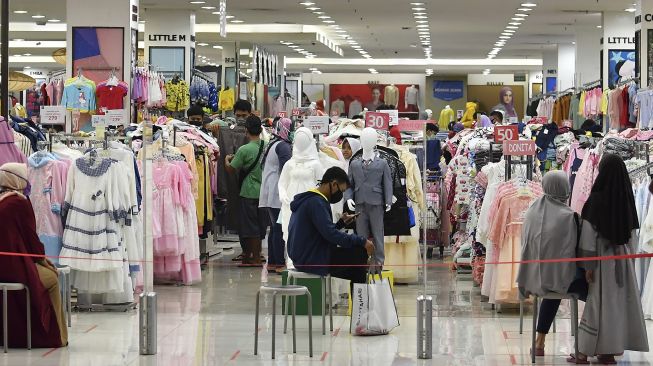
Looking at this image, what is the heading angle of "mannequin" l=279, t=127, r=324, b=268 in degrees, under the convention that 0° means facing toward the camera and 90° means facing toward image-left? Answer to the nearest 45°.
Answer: approximately 0°

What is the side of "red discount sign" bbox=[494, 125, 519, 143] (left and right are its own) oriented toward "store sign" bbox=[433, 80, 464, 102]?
back

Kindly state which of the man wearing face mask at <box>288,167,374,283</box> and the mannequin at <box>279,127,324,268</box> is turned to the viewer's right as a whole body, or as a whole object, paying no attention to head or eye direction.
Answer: the man wearing face mask

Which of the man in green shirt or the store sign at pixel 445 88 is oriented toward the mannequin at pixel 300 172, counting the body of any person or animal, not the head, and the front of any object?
the store sign

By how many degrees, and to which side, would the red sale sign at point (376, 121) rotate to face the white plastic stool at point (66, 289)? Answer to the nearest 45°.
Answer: approximately 45° to its right

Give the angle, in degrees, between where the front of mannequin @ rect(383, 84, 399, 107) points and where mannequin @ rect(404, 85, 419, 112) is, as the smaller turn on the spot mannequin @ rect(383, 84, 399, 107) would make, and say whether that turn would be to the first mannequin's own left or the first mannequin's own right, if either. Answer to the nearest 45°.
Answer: approximately 135° to the first mannequin's own left

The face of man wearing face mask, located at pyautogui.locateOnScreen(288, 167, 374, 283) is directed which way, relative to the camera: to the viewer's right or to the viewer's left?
to the viewer's right

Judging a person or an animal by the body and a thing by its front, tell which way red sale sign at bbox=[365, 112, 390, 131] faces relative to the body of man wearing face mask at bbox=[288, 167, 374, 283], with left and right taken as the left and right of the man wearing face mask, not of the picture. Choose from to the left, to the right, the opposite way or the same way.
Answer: to the right

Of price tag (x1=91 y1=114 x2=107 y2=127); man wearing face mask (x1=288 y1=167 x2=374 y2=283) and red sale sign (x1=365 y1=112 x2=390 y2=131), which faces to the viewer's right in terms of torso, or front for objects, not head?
the man wearing face mask

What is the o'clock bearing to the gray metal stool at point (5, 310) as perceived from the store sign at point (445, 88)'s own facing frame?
The gray metal stool is roughly at 12 o'clock from the store sign.

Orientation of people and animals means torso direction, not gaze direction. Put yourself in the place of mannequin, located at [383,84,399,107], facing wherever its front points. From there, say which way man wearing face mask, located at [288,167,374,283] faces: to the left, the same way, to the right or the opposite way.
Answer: to the left

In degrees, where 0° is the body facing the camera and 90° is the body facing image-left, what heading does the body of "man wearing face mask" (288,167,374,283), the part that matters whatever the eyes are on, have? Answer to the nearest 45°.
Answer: approximately 270°
